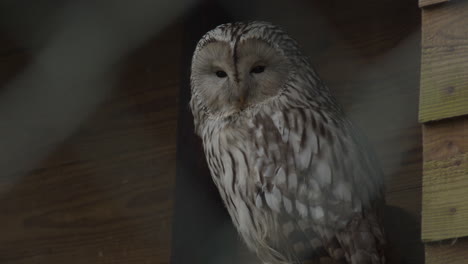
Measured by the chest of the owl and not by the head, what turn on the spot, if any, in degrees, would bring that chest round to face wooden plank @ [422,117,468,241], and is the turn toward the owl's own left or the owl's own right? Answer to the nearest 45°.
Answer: approximately 90° to the owl's own left

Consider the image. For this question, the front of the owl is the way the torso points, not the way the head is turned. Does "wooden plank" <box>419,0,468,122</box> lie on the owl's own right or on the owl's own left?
on the owl's own left

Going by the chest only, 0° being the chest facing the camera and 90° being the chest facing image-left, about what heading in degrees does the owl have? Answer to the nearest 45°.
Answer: approximately 45°

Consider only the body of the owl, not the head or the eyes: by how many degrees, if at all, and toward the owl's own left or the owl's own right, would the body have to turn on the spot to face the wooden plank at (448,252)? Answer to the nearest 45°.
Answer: approximately 90° to the owl's own left
